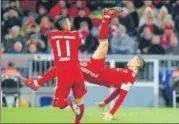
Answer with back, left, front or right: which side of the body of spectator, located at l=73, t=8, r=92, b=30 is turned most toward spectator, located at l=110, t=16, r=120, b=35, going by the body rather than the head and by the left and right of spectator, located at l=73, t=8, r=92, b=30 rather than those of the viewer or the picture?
left

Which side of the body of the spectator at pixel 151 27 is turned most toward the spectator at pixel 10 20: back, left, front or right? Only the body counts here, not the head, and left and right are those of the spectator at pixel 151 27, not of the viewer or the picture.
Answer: right

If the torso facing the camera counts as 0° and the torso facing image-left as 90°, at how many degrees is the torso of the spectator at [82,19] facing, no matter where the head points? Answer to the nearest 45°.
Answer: approximately 0°

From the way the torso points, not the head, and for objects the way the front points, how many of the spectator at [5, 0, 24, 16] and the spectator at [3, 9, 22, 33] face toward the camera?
2
